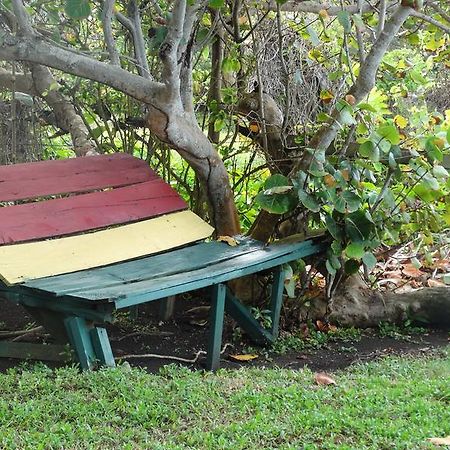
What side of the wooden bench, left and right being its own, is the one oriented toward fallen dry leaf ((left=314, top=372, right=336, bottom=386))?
front

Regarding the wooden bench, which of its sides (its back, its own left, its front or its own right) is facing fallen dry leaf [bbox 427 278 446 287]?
left

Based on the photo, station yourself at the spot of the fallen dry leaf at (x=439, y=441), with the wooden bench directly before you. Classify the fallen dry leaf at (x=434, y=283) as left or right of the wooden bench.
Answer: right

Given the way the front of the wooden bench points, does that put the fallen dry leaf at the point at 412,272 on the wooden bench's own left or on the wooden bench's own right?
on the wooden bench's own left

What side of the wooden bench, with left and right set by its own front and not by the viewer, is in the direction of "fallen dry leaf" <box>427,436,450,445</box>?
front

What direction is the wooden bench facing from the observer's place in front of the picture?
facing the viewer and to the right of the viewer

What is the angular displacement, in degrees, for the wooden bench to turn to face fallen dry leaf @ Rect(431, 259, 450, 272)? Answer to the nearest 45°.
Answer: approximately 90° to its left
